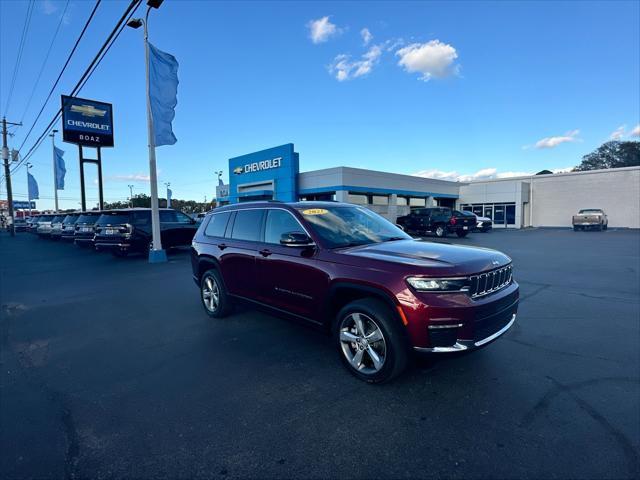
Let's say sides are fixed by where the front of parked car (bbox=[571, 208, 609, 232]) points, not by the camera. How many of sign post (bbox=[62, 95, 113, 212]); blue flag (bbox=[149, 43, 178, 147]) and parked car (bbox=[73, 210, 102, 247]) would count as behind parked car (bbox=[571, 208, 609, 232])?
0

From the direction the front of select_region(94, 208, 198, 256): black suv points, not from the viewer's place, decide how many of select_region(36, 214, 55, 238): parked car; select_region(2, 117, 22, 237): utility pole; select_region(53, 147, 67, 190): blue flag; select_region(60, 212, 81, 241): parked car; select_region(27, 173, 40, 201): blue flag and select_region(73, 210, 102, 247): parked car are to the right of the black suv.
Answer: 0

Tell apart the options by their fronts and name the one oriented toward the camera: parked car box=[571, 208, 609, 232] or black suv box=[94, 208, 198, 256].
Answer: the parked car

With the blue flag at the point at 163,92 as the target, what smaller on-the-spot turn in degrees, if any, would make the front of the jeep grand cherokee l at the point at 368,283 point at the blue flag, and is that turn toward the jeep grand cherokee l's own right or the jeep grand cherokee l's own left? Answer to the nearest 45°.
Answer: approximately 180°

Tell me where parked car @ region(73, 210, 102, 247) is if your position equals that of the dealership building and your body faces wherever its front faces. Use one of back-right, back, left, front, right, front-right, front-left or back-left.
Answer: front

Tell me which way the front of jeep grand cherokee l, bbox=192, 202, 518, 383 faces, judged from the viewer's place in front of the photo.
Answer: facing the viewer and to the right of the viewer

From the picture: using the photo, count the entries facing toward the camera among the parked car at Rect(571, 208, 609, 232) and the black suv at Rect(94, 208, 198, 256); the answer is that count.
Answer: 1

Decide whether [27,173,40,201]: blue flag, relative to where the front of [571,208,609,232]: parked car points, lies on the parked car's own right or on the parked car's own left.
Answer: on the parked car's own right

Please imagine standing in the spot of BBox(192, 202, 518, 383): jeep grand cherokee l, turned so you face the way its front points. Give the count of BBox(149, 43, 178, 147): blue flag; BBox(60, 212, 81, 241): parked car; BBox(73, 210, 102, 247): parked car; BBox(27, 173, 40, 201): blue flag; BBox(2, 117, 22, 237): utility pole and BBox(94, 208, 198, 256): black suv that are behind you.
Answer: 6

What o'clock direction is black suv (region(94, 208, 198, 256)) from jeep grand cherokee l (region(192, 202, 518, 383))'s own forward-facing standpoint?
The black suv is roughly at 6 o'clock from the jeep grand cherokee l.

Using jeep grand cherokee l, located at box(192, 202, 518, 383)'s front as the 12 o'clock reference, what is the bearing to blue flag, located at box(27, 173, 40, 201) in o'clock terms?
The blue flag is roughly at 6 o'clock from the jeep grand cherokee l.

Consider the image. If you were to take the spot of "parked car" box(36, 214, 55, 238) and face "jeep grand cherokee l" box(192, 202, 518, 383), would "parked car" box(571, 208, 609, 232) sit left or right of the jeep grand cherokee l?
left
